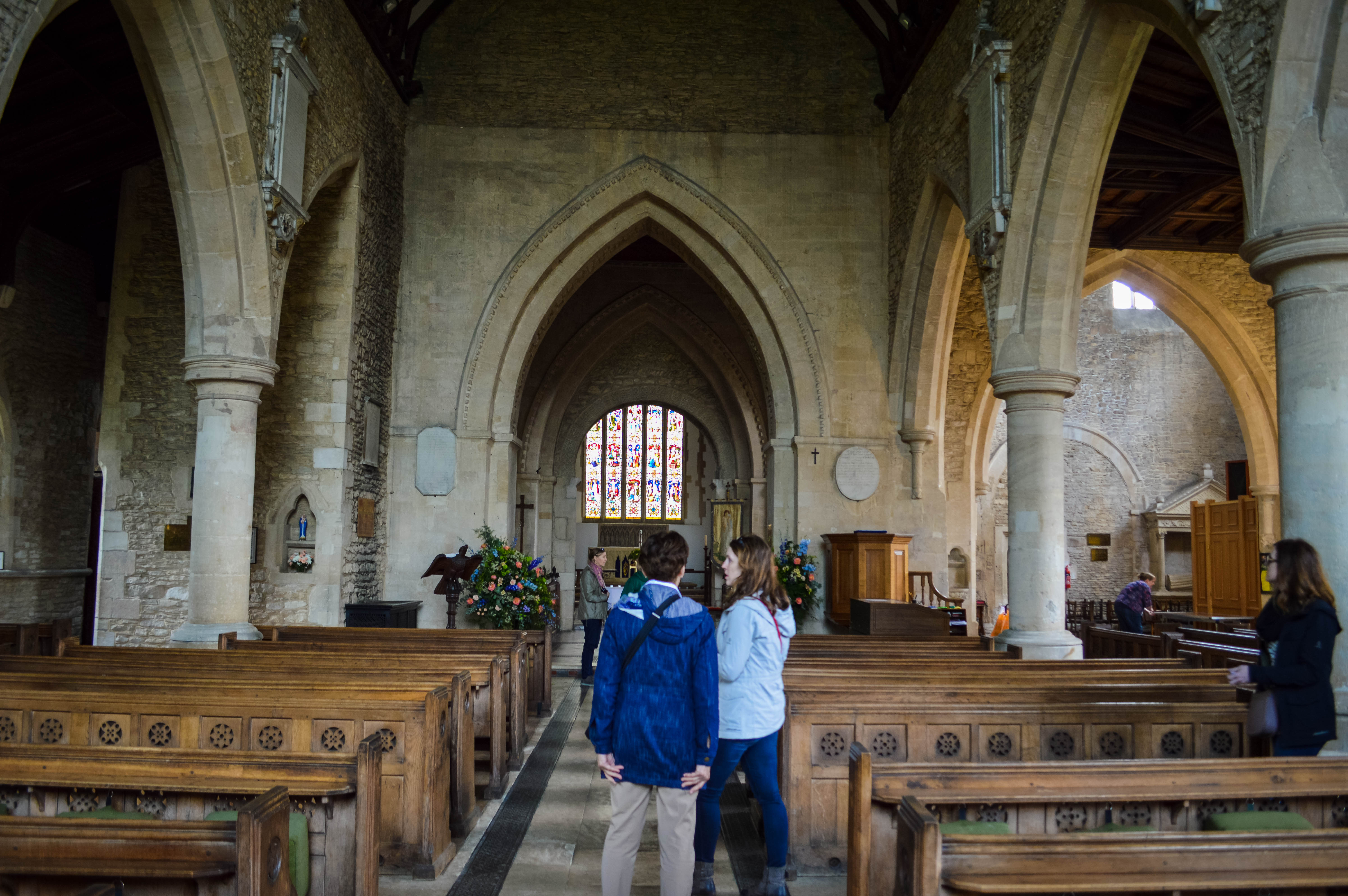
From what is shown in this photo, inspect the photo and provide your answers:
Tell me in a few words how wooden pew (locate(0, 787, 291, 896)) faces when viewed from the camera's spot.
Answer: facing away from the viewer

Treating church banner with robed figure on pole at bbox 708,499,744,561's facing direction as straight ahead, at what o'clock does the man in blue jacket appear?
The man in blue jacket is roughly at 12 o'clock from the church banner with robed figure on pole.

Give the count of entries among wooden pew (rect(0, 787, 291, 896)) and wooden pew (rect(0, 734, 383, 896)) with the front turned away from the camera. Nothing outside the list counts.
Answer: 2

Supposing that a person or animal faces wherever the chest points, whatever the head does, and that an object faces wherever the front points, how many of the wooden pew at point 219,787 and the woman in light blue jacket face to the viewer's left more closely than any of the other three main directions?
1

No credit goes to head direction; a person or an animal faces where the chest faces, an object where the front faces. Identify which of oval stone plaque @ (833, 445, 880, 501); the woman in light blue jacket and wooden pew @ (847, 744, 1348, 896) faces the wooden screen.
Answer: the wooden pew

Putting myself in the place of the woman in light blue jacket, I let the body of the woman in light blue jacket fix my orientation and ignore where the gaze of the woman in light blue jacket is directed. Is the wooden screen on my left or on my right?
on my right

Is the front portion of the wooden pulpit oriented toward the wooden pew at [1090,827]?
yes

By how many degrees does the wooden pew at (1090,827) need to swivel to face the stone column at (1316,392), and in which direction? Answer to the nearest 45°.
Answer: approximately 45° to its right

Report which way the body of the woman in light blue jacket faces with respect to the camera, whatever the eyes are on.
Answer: to the viewer's left

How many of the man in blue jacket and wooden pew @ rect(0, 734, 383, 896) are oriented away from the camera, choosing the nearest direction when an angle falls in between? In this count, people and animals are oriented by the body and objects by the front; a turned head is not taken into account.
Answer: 2

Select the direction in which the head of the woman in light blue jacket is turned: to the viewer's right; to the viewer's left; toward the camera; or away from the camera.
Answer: to the viewer's left

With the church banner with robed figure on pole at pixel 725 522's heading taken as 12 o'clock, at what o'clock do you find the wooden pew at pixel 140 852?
The wooden pew is roughly at 12 o'clock from the church banner with robed figure on pole.
